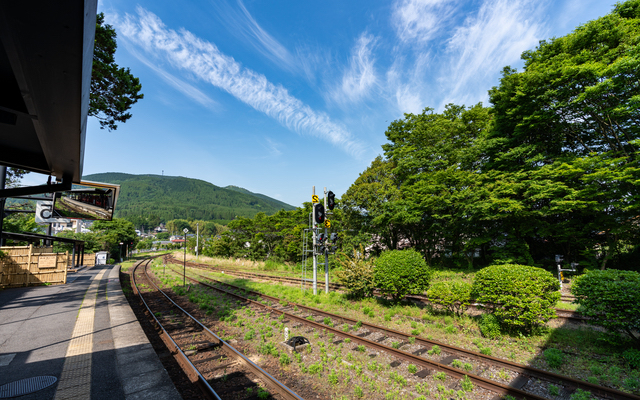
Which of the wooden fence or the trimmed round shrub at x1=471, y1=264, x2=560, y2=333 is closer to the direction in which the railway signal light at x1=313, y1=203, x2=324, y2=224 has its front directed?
the trimmed round shrub

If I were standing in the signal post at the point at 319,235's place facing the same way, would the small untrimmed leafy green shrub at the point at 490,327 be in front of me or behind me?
in front

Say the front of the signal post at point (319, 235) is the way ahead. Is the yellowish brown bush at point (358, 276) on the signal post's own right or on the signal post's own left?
on the signal post's own left

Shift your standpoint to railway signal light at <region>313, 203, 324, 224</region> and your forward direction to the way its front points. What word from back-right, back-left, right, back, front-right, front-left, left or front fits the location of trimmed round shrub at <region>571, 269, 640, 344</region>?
front-left

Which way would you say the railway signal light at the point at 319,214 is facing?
toward the camera

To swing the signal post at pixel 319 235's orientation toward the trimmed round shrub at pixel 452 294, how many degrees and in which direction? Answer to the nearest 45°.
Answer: approximately 45° to its left

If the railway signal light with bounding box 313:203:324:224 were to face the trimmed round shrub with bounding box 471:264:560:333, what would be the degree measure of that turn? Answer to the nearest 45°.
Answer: approximately 45° to its left

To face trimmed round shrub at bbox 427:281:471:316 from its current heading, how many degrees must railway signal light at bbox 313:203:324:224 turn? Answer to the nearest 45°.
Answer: approximately 45° to its left

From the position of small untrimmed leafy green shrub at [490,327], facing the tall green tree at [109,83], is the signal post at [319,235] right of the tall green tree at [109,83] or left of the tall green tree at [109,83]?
right

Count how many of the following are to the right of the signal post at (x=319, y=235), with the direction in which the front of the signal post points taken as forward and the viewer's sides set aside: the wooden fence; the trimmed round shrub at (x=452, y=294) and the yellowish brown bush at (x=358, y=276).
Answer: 1

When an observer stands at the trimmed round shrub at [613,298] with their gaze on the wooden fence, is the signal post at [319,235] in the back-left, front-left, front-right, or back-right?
front-right

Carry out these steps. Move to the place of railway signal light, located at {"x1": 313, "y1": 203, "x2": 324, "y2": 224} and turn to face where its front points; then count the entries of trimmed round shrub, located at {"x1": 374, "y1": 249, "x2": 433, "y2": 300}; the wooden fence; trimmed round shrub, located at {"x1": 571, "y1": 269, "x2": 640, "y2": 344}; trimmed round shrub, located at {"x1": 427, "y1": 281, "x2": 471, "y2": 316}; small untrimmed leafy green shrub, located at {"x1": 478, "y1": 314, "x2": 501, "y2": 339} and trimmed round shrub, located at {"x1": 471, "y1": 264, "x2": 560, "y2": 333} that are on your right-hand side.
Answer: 1

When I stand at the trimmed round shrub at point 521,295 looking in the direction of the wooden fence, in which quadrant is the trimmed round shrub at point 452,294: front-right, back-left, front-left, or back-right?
front-right

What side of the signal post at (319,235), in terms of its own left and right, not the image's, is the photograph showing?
front

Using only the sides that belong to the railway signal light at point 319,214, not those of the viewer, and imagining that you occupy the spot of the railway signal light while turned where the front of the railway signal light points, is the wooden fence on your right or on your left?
on your right

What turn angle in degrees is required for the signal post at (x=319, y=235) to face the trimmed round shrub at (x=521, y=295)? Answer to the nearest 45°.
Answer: approximately 45° to its left
